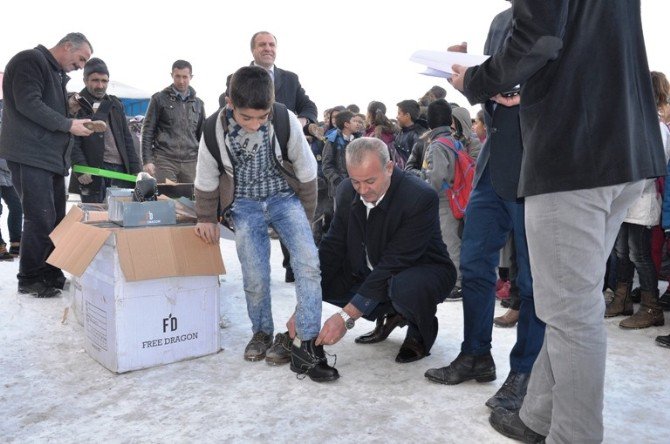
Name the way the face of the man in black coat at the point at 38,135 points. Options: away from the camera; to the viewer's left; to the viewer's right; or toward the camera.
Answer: to the viewer's right

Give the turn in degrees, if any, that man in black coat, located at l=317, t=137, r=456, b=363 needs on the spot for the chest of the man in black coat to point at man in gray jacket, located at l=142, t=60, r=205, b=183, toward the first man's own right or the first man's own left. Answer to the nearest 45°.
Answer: approximately 90° to the first man's own right

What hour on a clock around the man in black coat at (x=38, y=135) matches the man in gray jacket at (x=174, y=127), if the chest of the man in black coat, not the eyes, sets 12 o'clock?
The man in gray jacket is roughly at 11 o'clock from the man in black coat.

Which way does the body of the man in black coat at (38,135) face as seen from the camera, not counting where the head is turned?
to the viewer's right

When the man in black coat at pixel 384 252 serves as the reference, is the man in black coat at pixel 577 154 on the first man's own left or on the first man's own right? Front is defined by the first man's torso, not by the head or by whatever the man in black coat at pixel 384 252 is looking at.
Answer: on the first man's own left

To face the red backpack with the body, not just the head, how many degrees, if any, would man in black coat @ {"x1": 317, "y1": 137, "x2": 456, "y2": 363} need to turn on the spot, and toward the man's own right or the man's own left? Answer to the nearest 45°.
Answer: approximately 135° to the man's own right

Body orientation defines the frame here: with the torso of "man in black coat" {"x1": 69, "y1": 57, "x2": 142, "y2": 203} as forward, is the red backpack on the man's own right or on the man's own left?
on the man's own left

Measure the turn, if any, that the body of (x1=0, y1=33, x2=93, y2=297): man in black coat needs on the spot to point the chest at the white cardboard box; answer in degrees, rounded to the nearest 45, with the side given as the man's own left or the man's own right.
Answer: approximately 90° to the man's own right

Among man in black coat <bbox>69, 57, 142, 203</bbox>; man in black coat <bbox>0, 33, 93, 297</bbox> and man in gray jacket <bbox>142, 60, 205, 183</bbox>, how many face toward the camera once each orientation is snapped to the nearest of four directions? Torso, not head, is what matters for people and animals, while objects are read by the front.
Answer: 2
